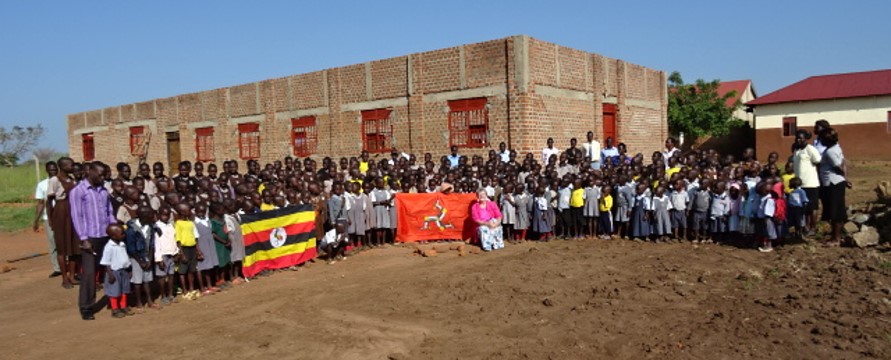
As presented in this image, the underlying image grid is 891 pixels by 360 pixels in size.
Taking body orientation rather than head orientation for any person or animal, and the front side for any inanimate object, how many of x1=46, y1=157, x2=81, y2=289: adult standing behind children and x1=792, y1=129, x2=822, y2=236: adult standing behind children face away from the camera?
0

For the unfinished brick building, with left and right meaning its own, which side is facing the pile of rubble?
left

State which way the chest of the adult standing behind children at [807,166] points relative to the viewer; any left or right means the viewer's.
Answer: facing the viewer and to the left of the viewer

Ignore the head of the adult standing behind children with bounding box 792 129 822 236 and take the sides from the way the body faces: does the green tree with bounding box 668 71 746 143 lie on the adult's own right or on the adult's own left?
on the adult's own right

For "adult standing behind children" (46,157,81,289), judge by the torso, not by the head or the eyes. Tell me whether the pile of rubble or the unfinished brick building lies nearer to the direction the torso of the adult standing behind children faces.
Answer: the pile of rubble

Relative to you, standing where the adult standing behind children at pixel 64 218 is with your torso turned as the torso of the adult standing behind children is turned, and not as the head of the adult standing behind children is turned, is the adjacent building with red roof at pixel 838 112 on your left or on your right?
on your left

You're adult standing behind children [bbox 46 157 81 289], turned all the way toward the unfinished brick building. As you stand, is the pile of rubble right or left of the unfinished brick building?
right

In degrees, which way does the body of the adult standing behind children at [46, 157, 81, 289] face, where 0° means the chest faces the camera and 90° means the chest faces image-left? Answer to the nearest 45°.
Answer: approximately 315°

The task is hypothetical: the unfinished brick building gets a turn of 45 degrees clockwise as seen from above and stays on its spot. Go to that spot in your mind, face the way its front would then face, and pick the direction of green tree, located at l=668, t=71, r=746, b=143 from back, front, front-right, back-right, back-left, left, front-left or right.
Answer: back-right

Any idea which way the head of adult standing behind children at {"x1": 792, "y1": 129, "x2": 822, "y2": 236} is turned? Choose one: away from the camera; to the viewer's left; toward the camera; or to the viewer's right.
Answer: toward the camera
